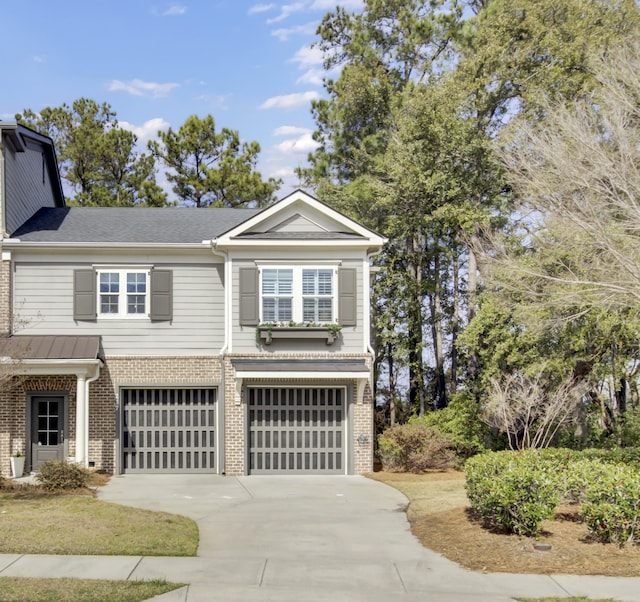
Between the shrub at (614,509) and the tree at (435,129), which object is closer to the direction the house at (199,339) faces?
the shrub

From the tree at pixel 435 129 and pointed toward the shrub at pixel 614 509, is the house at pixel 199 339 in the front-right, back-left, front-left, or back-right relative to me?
front-right

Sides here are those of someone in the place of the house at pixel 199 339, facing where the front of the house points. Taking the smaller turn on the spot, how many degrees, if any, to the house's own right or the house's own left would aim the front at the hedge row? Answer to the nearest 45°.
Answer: approximately 45° to the house's own left

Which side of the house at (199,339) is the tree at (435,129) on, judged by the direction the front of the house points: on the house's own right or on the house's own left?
on the house's own left

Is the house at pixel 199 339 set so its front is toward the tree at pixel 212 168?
no

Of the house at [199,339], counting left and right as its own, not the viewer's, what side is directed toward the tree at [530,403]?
left

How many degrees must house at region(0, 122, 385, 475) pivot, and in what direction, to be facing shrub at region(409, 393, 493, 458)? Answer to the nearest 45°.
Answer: approximately 90° to its left

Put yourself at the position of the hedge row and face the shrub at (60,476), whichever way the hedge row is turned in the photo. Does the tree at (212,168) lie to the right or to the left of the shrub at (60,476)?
right

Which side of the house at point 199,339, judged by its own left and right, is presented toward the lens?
front

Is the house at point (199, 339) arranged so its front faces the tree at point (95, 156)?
no
